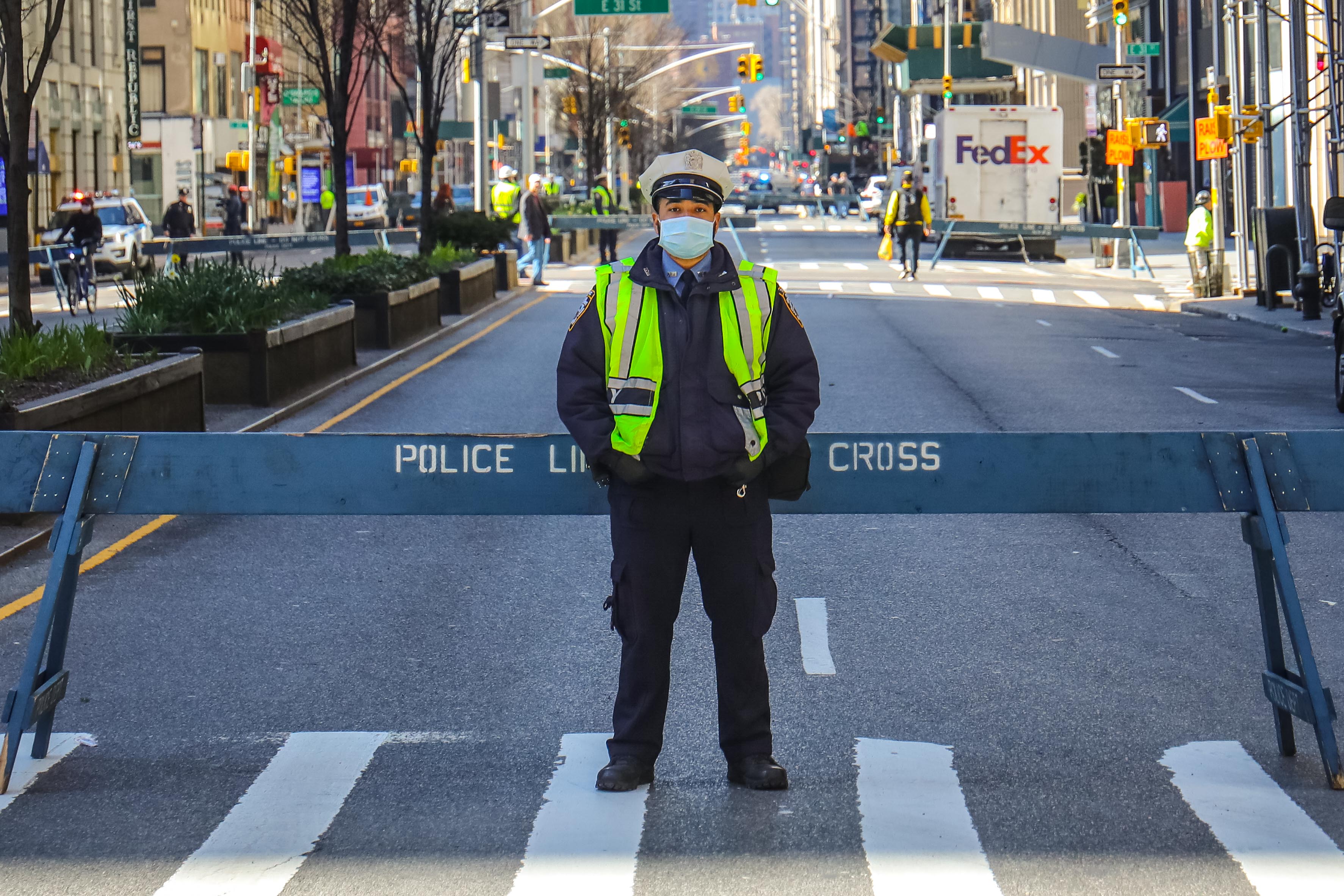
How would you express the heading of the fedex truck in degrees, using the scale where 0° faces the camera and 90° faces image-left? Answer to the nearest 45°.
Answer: approximately 180°

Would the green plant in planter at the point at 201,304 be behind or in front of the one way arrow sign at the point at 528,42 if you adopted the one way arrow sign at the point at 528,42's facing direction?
in front

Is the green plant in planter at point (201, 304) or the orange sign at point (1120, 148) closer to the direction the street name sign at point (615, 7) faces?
the green plant in planter

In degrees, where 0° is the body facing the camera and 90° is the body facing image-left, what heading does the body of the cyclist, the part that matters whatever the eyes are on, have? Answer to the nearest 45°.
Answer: approximately 45°

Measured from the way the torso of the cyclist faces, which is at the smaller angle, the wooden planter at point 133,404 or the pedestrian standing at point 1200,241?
the wooden planter

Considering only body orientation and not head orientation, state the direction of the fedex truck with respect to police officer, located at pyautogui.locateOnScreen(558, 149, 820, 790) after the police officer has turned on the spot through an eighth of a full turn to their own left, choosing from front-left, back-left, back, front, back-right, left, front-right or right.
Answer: back-left

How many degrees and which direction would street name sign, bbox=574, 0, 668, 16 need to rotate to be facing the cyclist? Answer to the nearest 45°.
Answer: approximately 45° to its right

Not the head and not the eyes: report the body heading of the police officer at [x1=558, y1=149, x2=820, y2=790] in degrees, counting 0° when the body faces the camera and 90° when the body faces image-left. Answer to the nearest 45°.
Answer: approximately 0°

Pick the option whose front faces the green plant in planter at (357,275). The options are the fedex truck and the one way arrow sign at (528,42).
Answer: the one way arrow sign

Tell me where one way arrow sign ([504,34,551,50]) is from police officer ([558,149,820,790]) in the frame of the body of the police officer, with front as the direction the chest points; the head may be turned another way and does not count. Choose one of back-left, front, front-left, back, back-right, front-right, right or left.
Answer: back
